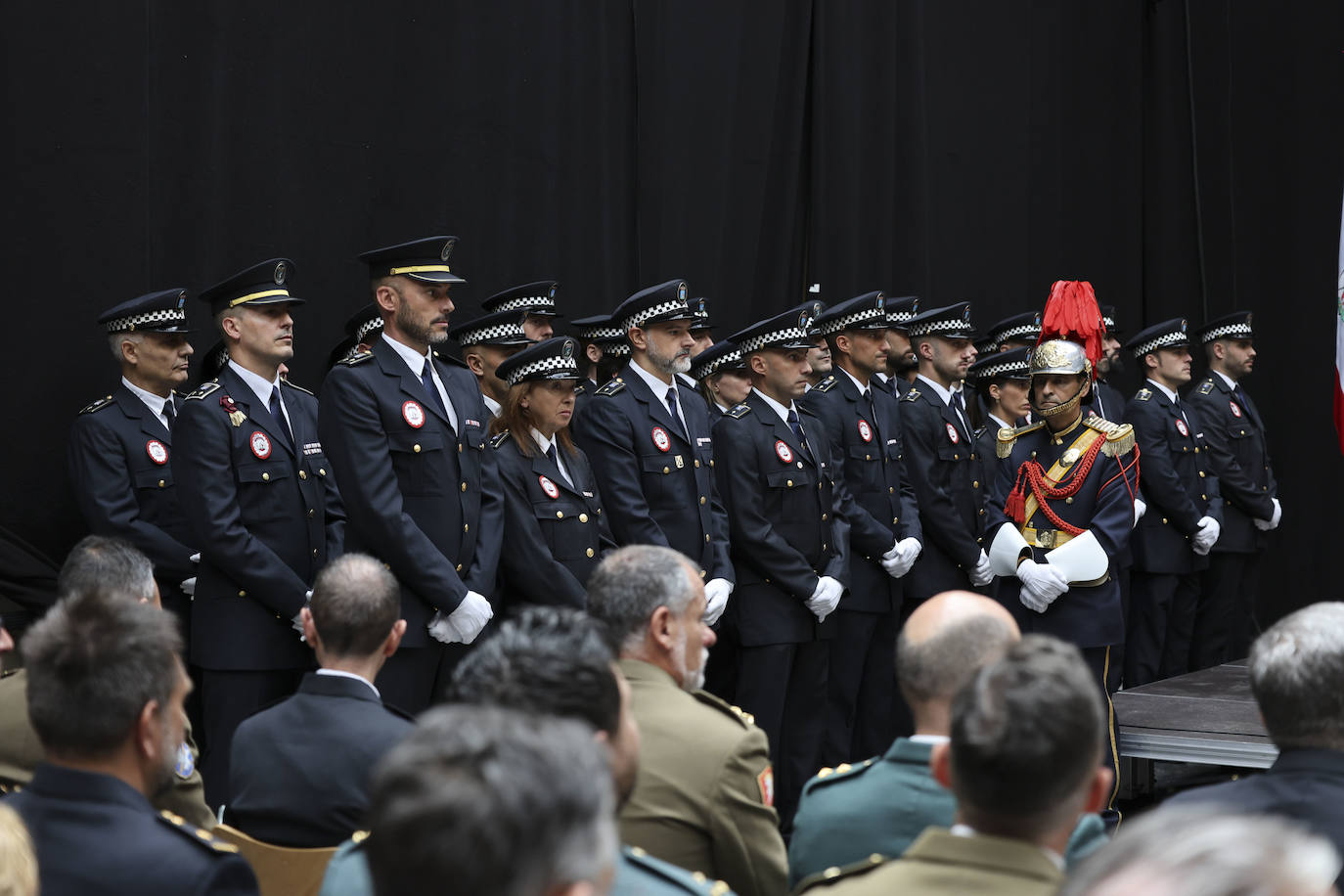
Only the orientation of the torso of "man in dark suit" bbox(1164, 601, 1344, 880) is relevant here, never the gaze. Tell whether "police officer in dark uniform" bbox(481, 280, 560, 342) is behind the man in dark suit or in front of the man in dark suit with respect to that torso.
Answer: in front

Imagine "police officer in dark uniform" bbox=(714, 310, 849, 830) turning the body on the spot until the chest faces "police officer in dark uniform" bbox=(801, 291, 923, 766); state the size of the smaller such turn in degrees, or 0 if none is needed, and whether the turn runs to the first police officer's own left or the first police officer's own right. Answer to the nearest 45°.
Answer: approximately 90° to the first police officer's own left

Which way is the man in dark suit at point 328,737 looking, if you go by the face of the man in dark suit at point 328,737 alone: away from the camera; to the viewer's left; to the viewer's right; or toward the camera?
away from the camera

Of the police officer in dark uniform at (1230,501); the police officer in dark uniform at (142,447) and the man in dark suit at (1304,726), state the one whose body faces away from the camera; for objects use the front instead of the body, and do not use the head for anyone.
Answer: the man in dark suit

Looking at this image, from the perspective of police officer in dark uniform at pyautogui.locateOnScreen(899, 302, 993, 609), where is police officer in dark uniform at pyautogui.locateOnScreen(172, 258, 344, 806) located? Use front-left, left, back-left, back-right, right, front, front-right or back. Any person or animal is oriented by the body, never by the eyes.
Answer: right

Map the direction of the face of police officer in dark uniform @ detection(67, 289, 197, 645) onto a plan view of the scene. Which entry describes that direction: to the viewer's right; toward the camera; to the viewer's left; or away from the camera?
to the viewer's right

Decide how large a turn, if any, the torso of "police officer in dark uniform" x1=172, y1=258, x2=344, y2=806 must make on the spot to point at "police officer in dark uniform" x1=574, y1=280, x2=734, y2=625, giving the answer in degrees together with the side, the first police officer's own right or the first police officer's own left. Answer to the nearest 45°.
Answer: approximately 90° to the first police officer's own left

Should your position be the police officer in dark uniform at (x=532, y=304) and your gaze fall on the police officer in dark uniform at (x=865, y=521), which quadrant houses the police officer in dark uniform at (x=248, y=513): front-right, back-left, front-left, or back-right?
back-right

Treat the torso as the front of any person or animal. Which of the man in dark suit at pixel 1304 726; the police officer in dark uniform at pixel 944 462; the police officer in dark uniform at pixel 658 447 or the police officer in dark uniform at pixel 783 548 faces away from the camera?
the man in dark suit

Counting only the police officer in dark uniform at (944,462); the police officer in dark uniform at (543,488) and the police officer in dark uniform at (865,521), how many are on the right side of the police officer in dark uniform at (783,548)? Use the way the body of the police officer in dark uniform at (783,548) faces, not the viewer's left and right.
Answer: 1

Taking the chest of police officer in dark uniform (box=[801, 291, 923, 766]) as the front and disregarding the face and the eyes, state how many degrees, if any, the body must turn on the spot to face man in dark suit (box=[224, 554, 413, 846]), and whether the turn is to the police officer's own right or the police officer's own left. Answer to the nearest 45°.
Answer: approximately 45° to the police officer's own right

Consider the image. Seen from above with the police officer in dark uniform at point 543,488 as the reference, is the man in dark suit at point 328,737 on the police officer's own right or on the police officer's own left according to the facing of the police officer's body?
on the police officer's own right
